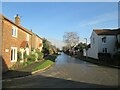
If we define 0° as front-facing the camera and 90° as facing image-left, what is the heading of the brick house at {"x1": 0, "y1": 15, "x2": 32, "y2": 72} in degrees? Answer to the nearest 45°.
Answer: approximately 315°
